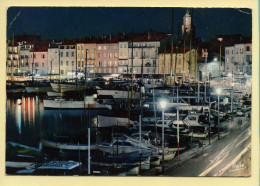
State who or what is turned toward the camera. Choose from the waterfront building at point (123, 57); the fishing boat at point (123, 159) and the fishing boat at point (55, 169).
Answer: the waterfront building

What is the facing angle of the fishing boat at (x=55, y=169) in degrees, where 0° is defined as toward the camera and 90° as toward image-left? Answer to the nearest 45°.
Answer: approximately 90°

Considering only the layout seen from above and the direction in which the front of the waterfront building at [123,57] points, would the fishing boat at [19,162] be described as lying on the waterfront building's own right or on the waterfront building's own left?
on the waterfront building's own right

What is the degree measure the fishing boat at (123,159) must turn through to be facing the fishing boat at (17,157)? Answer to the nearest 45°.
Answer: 0° — it already faces it

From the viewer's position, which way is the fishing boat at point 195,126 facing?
facing away from the viewer and to the left of the viewer

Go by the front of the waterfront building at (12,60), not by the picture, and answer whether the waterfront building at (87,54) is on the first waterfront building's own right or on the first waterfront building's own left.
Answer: on the first waterfront building's own left

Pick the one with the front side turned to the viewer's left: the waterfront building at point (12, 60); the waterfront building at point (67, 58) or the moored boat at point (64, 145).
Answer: the moored boat

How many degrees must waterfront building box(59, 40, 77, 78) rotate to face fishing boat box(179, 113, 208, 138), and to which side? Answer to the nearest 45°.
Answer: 0° — it already faces it
